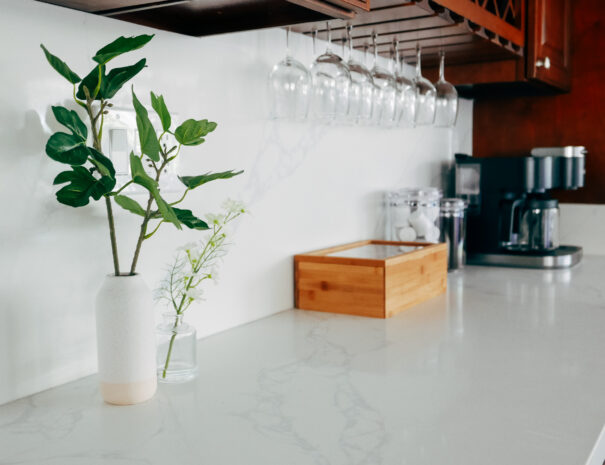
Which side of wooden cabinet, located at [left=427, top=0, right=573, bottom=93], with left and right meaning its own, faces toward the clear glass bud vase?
right

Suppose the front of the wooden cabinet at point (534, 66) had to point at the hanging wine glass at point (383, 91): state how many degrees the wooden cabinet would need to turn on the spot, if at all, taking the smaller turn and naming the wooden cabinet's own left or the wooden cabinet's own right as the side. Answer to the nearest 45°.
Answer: approximately 90° to the wooden cabinet's own right

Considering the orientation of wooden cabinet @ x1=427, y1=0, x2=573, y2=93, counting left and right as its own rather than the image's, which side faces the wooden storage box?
right

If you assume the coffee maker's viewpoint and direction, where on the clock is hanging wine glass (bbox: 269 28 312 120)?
The hanging wine glass is roughly at 4 o'clock from the coffee maker.

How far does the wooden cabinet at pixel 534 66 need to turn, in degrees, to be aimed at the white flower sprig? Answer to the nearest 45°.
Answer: approximately 90° to its right

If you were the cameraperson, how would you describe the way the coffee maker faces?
facing to the right of the viewer

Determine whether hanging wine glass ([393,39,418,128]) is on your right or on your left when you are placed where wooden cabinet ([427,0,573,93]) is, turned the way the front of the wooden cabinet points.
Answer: on your right

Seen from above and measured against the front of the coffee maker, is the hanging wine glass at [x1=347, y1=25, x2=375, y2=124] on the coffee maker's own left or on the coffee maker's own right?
on the coffee maker's own right

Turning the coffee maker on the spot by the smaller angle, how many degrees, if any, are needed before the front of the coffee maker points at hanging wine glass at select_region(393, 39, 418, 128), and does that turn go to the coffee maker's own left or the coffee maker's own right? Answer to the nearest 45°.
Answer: approximately 90° to the coffee maker's own right

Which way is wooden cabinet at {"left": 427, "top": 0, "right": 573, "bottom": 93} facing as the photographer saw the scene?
facing the viewer and to the right of the viewer

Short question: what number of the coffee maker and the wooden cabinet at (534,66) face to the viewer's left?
0

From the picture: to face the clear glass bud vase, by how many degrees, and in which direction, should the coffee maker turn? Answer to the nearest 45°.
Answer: approximately 90° to its right
